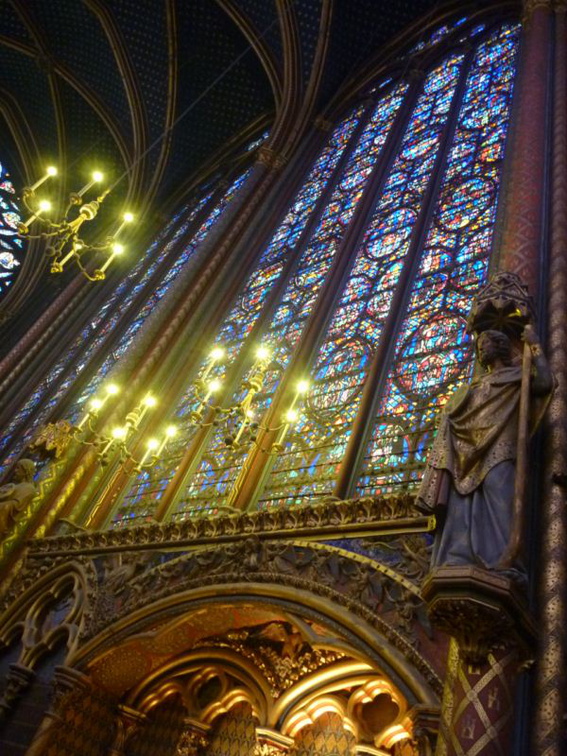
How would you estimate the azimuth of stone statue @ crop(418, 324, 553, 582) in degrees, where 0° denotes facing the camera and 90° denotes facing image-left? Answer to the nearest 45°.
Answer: approximately 45°

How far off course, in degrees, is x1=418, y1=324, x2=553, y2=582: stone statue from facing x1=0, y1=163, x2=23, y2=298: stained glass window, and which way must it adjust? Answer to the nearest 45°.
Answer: approximately 90° to its right

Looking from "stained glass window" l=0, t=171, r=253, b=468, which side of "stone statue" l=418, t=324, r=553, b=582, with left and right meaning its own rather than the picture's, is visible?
right

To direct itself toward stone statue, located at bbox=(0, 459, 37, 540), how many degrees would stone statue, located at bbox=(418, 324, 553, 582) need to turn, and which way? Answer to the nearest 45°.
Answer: approximately 90° to its right
